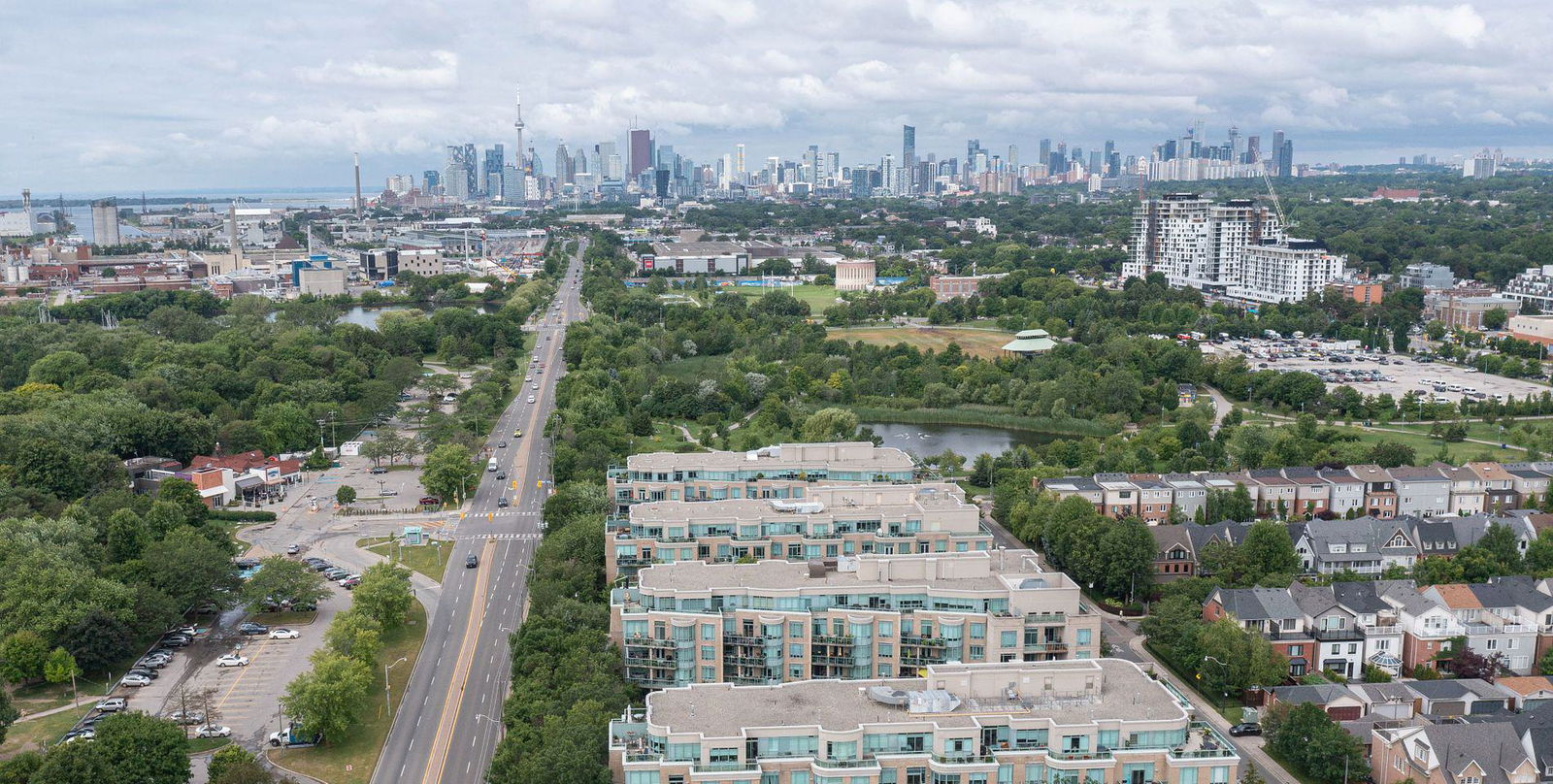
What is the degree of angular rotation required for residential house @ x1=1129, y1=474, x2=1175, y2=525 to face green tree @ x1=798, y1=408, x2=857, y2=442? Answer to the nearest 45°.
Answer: approximately 135° to its right

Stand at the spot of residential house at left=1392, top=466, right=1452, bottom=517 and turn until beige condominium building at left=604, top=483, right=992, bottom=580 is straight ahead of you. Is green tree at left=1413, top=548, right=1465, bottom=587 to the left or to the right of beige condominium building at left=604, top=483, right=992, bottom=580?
left

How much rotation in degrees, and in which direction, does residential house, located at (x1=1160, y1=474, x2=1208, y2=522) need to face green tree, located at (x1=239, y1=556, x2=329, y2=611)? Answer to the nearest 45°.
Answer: approximately 45° to its right

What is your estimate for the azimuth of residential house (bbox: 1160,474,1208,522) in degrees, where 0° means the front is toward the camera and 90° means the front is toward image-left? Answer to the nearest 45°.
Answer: approximately 0°

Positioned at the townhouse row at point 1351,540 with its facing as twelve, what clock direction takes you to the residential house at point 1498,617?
The residential house is roughly at 11 o'clock from the townhouse row.

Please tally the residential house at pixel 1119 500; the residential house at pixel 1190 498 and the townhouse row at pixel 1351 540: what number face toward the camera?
3

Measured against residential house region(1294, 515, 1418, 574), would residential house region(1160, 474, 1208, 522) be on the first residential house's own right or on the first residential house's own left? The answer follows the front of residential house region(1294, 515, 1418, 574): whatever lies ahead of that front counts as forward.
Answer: on the first residential house's own right

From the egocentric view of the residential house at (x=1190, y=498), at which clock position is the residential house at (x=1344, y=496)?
the residential house at (x=1344, y=496) is roughly at 8 o'clock from the residential house at (x=1190, y=498).

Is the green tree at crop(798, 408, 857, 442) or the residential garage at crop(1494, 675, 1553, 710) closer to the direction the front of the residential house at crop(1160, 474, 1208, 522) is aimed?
the residential garage

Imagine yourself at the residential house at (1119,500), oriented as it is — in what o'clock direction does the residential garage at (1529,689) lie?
the residential garage at (1529,689) is roughly at 11 o'clock from the residential house at (1119,500).

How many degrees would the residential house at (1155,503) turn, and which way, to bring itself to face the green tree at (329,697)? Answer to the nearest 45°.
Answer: approximately 45° to its right

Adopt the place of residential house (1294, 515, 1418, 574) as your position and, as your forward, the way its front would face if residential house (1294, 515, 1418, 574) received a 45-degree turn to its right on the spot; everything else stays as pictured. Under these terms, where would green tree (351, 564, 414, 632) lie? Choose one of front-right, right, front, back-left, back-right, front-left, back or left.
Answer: front

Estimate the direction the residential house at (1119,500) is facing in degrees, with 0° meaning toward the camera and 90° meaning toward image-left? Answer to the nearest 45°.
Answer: approximately 0°
